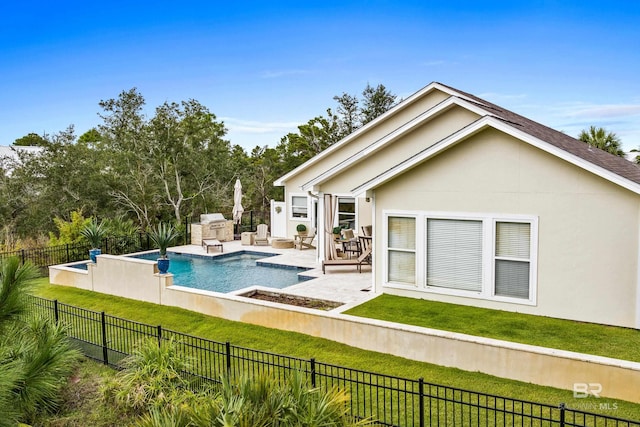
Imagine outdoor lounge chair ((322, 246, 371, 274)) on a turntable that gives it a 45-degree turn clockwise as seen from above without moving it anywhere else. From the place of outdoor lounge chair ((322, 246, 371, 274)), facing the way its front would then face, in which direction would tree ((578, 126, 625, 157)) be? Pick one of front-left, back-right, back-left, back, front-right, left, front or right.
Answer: right

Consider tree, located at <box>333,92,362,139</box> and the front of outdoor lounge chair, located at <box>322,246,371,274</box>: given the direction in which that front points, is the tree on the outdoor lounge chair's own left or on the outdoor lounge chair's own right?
on the outdoor lounge chair's own right

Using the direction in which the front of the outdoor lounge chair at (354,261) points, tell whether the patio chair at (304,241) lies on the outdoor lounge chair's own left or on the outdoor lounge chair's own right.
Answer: on the outdoor lounge chair's own right

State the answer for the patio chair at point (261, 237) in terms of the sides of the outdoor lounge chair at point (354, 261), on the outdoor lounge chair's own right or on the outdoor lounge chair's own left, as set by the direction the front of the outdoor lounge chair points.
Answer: on the outdoor lounge chair's own right

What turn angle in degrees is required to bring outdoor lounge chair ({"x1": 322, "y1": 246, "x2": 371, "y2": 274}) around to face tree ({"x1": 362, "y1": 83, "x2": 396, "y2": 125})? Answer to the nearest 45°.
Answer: approximately 90° to its right

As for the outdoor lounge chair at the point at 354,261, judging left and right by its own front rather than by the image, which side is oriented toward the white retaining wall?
left

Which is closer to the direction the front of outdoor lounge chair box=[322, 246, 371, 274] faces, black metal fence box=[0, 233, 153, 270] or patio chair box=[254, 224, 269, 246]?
the black metal fence

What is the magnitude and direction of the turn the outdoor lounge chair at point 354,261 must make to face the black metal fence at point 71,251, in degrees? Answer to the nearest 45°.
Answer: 0° — it already faces it

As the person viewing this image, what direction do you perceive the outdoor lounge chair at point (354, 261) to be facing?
facing to the left of the viewer
